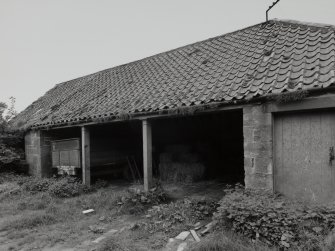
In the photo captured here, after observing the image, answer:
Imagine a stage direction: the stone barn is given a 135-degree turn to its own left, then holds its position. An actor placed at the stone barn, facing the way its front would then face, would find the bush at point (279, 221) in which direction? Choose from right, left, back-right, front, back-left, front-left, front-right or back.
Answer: right

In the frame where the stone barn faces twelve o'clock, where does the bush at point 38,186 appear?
The bush is roughly at 2 o'clock from the stone barn.

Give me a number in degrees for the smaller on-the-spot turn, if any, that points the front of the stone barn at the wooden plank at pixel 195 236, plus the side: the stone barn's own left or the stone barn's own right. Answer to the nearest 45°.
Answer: approximately 45° to the stone barn's own left

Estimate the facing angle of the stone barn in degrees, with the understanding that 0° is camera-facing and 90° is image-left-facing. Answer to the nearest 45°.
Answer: approximately 45°

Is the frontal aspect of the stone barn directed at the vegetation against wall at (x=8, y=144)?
no

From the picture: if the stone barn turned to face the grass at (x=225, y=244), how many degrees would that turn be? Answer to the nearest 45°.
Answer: approximately 45° to its left

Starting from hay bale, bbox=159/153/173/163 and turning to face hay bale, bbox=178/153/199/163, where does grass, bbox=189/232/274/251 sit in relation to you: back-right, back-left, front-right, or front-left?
front-right

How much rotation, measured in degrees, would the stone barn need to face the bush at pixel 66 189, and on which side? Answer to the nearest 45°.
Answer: approximately 45° to its right

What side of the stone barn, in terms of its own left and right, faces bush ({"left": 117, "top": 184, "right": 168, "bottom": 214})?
front
